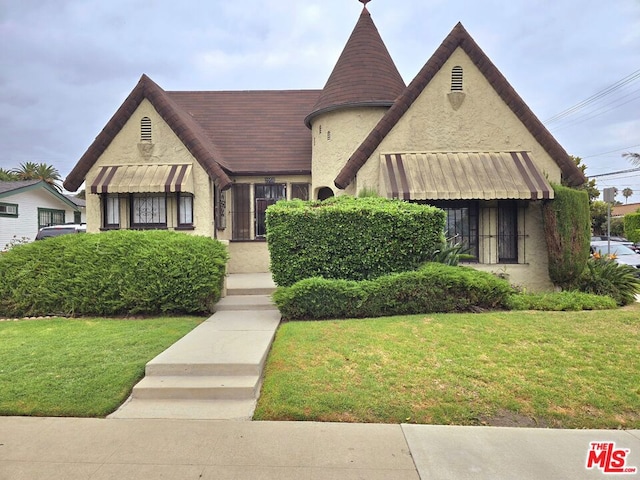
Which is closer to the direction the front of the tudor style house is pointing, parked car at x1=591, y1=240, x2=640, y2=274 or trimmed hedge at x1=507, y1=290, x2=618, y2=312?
the trimmed hedge

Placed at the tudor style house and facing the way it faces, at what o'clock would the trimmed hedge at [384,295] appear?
The trimmed hedge is roughly at 12 o'clock from the tudor style house.

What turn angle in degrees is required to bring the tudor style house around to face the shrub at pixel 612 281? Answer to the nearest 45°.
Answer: approximately 90° to its left

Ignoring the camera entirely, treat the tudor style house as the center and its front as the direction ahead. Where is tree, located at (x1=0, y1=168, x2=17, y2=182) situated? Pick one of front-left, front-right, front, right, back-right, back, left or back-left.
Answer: back-right

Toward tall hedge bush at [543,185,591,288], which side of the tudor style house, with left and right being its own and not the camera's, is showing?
left

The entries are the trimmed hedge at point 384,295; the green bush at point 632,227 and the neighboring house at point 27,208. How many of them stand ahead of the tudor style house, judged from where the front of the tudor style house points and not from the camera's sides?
1

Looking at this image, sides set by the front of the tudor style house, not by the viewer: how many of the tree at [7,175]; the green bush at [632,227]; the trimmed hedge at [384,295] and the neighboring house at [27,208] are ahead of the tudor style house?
1

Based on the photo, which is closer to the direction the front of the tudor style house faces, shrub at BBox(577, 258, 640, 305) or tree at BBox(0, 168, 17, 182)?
the shrub

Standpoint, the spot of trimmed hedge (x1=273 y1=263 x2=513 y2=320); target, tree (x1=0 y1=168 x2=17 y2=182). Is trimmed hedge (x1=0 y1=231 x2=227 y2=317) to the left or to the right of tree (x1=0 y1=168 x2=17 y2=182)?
left

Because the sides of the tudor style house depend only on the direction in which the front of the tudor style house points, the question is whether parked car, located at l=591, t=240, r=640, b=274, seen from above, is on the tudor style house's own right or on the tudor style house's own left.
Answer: on the tudor style house's own left

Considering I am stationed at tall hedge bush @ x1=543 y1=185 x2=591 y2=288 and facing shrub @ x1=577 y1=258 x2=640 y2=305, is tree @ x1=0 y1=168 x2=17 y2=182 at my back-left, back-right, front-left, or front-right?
back-left

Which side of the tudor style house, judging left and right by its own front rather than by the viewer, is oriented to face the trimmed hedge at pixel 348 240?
front

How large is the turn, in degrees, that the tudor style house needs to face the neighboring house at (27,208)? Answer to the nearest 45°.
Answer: approximately 135° to its right

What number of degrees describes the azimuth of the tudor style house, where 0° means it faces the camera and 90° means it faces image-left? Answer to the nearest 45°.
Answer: approximately 0°

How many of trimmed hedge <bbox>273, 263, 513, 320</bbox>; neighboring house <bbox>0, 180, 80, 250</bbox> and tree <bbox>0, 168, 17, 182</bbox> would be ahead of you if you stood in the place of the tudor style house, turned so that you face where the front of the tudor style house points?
1
